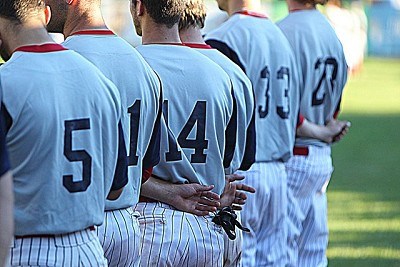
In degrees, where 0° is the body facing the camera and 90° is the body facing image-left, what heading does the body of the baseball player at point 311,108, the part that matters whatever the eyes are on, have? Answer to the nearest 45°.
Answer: approximately 135°

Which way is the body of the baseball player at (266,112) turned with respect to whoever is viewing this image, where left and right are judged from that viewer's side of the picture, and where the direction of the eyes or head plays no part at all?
facing away from the viewer and to the left of the viewer

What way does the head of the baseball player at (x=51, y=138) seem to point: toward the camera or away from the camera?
away from the camera

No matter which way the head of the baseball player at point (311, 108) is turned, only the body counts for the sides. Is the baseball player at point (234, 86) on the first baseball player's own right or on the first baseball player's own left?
on the first baseball player's own left

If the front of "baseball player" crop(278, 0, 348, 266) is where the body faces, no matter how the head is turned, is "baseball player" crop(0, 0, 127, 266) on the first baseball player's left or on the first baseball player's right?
on the first baseball player's left

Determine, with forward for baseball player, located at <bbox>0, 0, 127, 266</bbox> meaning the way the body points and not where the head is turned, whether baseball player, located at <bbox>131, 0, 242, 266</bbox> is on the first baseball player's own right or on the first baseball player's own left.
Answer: on the first baseball player's own right

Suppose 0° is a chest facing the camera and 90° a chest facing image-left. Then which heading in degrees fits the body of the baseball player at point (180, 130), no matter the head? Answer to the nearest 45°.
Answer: approximately 135°

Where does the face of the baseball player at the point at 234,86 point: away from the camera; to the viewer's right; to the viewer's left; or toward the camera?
away from the camera

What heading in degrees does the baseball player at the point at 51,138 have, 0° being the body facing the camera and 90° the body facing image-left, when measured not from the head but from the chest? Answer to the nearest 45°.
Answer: approximately 135°
